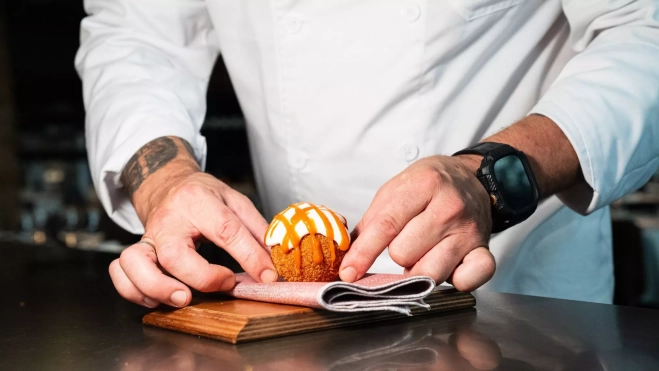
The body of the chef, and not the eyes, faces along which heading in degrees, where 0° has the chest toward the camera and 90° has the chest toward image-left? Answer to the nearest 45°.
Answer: approximately 45°

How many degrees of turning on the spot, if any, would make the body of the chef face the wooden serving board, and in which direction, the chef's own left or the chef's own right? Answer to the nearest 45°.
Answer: approximately 45° to the chef's own left

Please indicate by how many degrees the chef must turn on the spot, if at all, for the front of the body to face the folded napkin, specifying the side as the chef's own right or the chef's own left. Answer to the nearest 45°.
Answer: approximately 45° to the chef's own left
